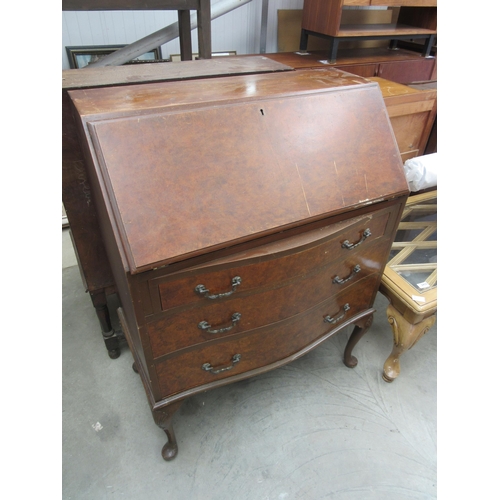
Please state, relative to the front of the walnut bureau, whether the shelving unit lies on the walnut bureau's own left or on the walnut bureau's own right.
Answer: on the walnut bureau's own left

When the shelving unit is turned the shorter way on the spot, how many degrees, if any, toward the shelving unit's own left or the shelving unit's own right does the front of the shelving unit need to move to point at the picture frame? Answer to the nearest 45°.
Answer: approximately 90° to the shelving unit's own right

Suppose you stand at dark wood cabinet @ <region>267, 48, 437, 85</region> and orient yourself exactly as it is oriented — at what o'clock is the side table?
The side table is roughly at 1 o'clock from the dark wood cabinet.

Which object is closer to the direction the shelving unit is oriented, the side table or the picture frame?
the side table

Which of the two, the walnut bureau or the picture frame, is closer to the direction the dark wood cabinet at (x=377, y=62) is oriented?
the walnut bureau

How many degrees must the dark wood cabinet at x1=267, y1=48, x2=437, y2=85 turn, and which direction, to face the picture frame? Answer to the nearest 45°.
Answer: approximately 90° to its right

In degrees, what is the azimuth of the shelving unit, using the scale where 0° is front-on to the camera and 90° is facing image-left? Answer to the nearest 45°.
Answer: approximately 315°

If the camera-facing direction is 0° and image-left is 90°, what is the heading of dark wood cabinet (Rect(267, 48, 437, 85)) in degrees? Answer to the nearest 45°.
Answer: approximately 315°

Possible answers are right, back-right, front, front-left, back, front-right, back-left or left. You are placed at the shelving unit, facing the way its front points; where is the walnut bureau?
front-right

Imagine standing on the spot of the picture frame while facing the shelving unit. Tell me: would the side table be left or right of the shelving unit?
right

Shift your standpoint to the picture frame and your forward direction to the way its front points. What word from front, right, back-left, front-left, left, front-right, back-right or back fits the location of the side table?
front-left

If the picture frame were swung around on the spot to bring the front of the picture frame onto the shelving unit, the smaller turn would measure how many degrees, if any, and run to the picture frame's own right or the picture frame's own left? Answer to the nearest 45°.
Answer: approximately 90° to the picture frame's own left

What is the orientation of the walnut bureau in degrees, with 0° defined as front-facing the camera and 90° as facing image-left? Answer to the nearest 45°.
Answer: approximately 315°
